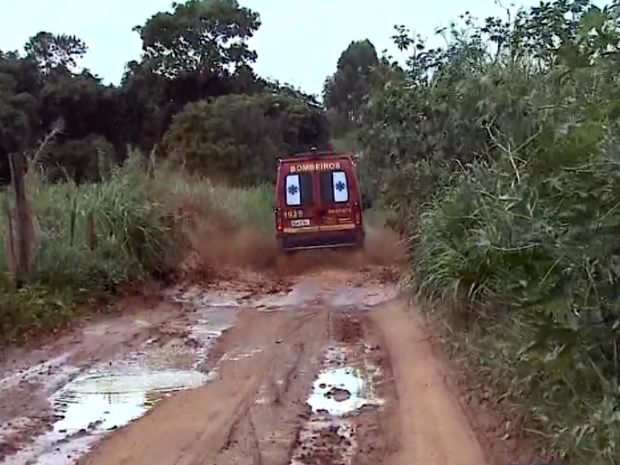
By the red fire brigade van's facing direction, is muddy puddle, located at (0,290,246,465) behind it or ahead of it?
behind

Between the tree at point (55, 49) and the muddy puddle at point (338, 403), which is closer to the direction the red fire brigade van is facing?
the tree

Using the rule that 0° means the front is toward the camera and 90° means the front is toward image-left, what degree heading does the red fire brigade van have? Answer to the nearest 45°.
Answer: approximately 180°

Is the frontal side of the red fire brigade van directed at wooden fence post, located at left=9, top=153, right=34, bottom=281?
no

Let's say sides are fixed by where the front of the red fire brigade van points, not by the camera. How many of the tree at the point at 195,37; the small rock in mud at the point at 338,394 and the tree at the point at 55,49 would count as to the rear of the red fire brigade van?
1

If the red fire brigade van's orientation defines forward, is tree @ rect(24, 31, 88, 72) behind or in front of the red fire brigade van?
in front

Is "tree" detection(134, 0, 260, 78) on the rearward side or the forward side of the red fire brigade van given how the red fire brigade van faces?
on the forward side

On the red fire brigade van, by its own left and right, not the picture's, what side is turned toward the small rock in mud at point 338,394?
back

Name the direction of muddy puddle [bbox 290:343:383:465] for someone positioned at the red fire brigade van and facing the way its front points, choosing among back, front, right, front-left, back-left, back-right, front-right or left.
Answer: back

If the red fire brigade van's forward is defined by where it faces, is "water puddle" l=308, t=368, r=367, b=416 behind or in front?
behind
